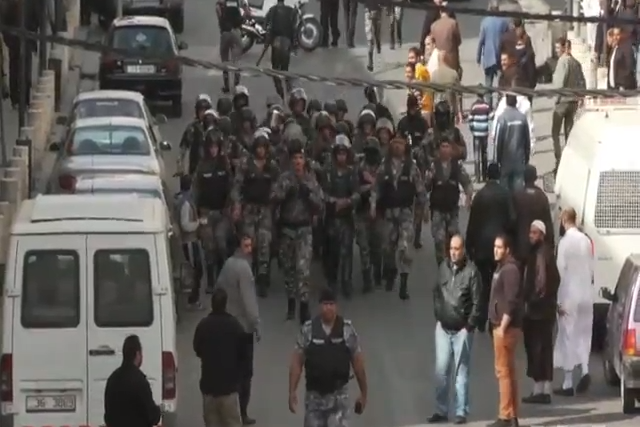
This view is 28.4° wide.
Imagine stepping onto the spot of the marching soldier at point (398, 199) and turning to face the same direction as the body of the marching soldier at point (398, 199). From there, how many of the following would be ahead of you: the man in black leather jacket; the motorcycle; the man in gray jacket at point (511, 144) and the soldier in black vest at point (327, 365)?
2

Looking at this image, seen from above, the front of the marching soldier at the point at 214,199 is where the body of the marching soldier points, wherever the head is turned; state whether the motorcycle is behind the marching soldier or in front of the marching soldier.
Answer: behind

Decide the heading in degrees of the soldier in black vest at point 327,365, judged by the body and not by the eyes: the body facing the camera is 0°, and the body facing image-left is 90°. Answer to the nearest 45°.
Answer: approximately 0°

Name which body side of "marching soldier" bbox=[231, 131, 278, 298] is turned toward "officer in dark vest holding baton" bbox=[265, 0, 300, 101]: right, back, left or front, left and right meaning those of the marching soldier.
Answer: back

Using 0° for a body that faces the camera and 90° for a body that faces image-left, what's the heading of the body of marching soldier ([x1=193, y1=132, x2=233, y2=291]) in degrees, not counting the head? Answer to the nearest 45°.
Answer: approximately 0°

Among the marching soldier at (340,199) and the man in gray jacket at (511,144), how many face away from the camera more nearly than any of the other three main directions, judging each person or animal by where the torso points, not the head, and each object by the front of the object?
1

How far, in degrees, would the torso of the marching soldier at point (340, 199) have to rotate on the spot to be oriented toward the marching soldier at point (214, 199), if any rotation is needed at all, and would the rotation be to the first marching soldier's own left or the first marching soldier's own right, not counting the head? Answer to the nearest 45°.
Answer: approximately 90° to the first marching soldier's own right
